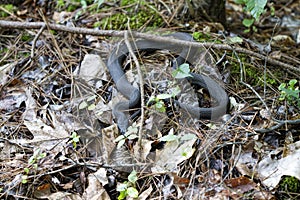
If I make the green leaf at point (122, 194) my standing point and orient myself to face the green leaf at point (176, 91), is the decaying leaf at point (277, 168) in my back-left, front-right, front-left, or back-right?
front-right
